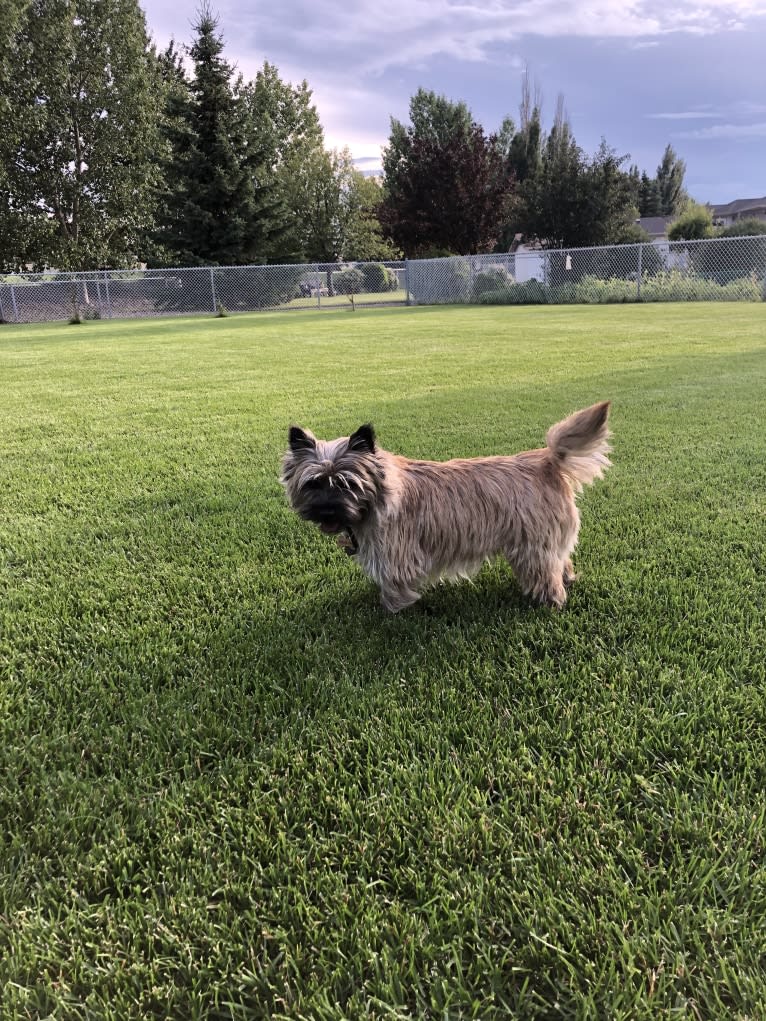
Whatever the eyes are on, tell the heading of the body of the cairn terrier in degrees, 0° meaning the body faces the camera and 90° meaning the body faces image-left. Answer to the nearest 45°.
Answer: approximately 90°

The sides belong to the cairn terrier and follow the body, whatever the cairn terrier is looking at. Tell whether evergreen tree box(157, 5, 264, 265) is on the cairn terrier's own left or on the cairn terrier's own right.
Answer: on the cairn terrier's own right

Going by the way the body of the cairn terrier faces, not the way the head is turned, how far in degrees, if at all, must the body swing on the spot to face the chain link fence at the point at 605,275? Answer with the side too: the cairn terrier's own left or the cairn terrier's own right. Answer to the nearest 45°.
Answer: approximately 90° to the cairn terrier's own right

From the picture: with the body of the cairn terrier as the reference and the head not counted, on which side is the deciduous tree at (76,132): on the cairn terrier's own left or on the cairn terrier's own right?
on the cairn terrier's own right

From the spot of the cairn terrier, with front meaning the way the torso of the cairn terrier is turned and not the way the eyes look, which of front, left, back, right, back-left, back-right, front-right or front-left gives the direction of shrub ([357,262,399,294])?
right

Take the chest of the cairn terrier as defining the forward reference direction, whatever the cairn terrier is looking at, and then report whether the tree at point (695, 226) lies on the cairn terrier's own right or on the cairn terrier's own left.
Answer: on the cairn terrier's own right

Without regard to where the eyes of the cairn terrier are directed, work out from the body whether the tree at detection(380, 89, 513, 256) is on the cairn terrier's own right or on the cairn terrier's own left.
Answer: on the cairn terrier's own right

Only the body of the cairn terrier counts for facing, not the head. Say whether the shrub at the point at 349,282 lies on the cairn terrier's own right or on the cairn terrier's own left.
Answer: on the cairn terrier's own right

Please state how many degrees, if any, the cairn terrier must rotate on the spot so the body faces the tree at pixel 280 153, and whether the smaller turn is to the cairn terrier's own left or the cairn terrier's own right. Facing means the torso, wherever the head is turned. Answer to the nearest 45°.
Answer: approximately 90° to the cairn terrier's own right

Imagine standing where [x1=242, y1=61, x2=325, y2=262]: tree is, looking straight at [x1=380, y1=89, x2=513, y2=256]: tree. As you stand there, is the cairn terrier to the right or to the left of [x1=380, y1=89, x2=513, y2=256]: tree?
right
